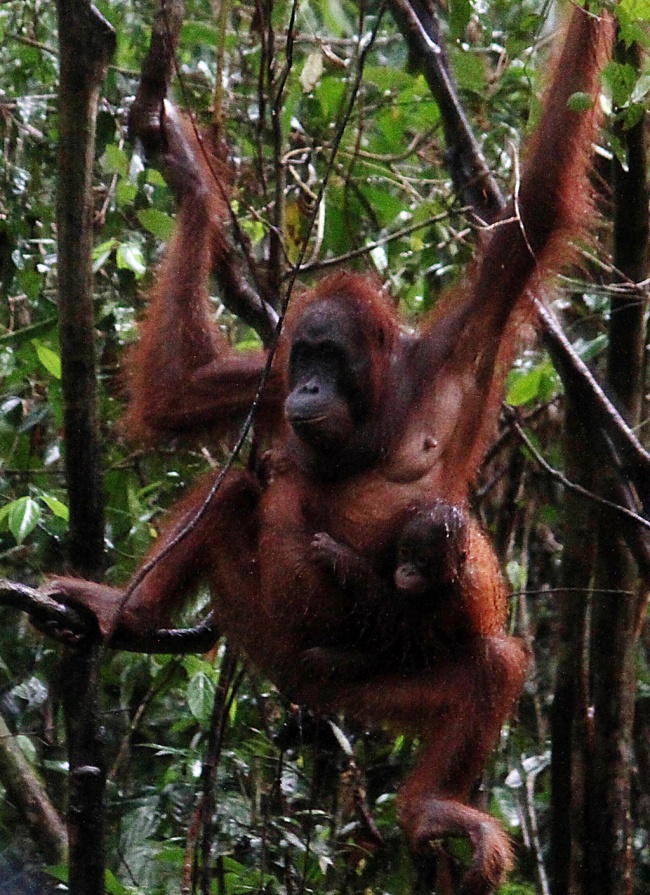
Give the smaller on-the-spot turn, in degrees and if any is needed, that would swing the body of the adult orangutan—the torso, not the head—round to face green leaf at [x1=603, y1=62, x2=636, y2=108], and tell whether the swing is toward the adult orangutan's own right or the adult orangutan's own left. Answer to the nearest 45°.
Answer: approximately 90° to the adult orangutan's own left

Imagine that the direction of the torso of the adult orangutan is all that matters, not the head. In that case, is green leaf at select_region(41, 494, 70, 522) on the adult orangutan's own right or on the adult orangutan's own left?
on the adult orangutan's own right

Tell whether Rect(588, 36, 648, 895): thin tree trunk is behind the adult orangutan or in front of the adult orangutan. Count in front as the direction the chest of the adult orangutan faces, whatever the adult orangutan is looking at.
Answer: behind

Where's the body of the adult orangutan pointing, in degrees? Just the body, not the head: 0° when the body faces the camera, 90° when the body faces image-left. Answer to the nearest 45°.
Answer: approximately 45°
